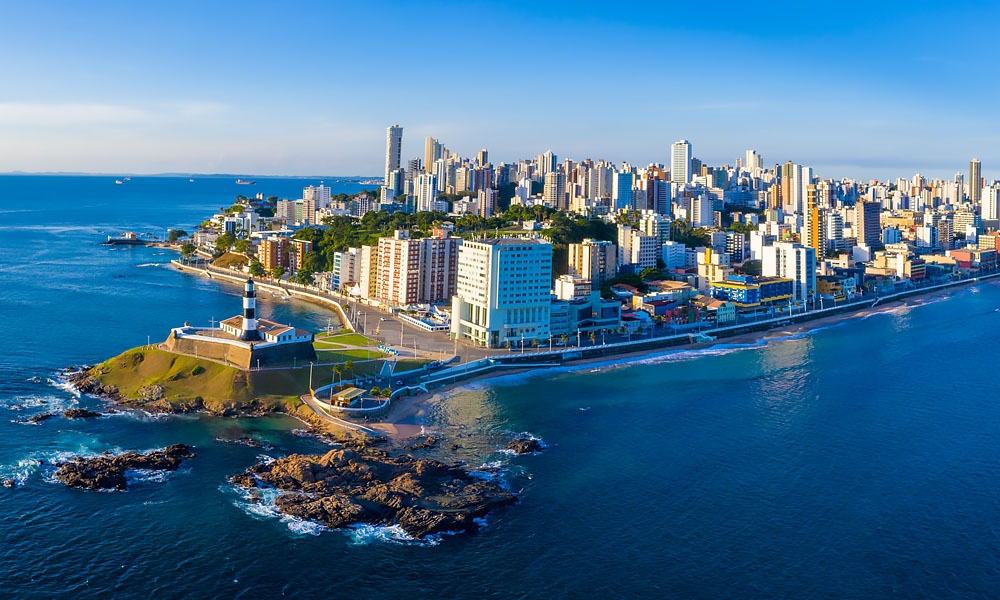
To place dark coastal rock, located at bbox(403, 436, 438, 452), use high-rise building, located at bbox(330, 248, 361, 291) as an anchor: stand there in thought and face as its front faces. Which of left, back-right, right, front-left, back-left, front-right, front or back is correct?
front-left

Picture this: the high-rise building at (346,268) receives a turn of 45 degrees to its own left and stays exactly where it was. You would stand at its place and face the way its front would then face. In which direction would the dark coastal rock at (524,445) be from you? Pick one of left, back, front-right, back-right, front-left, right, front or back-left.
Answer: front

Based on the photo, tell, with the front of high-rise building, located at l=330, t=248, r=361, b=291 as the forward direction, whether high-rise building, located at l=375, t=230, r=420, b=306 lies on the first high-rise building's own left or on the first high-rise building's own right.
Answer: on the first high-rise building's own left

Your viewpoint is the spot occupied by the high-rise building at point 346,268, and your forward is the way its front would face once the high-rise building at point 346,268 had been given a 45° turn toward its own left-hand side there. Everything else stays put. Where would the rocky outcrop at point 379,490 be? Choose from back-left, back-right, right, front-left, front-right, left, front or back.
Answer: front

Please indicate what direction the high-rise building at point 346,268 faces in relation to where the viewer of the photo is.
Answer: facing the viewer and to the left of the viewer

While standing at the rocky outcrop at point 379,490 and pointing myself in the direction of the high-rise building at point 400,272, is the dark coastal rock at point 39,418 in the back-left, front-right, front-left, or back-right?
front-left

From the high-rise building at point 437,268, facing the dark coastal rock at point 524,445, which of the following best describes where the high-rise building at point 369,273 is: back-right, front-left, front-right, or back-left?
back-right

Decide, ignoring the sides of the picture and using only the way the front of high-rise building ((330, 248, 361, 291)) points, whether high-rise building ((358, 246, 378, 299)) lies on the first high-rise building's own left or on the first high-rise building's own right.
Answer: on the first high-rise building's own left
